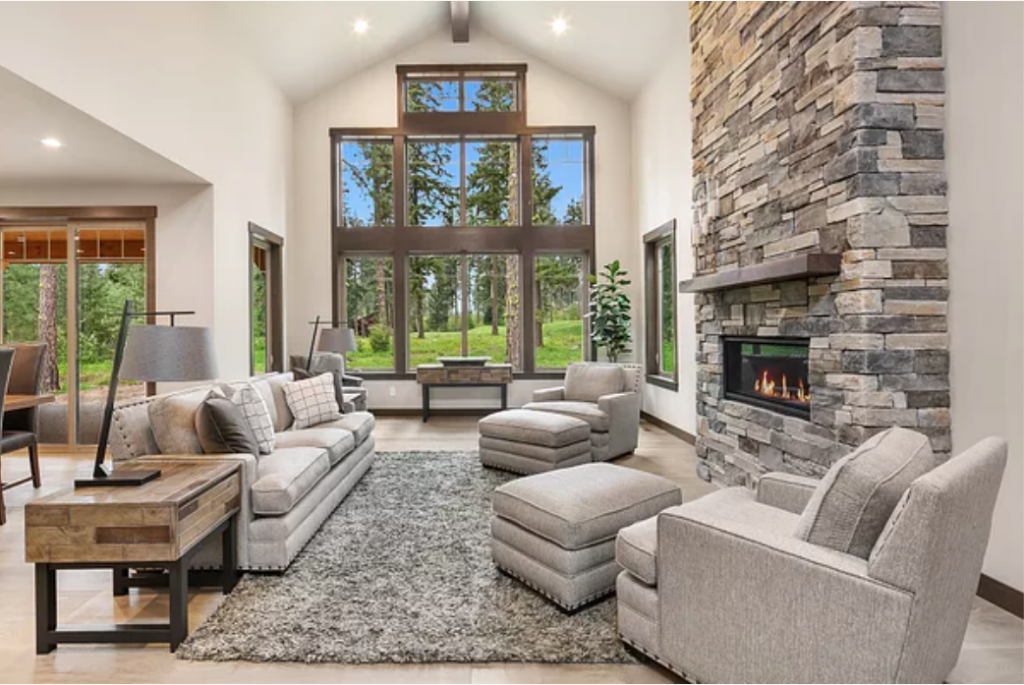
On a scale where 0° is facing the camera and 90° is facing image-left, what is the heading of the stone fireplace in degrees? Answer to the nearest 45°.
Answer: approximately 45°

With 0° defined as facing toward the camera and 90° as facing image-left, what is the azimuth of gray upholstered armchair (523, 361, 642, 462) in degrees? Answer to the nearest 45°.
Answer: approximately 45°

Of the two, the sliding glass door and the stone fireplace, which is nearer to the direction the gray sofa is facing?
the stone fireplace

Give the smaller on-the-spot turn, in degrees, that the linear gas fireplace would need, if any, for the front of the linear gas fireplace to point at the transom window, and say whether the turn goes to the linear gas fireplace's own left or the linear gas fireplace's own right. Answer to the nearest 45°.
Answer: approximately 90° to the linear gas fireplace's own right

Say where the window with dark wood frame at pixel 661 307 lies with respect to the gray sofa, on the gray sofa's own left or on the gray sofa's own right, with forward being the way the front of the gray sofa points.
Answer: on the gray sofa's own left

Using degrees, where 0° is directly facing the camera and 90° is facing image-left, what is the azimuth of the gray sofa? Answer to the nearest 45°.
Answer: approximately 315°

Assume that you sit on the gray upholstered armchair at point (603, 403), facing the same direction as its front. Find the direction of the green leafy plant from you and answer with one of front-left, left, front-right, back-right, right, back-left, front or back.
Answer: back-right

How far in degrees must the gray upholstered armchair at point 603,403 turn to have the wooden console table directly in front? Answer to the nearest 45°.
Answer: approximately 90° to its right

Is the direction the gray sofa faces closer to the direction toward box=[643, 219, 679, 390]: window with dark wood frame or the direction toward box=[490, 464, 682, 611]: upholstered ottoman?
the upholstered ottoman
